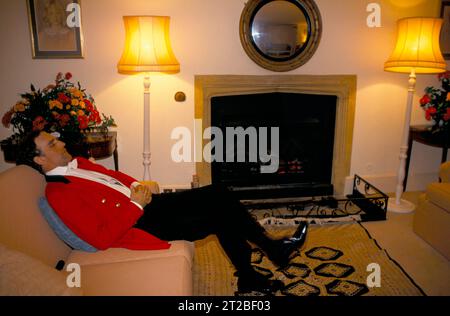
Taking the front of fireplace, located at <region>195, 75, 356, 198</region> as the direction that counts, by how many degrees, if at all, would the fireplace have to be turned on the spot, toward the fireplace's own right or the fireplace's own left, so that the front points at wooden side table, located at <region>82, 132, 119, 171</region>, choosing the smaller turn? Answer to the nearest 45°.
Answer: approximately 45° to the fireplace's own right

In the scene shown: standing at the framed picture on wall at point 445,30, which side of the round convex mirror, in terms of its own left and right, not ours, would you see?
left

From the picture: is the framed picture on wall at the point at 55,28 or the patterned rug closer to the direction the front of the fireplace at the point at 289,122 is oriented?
the patterned rug

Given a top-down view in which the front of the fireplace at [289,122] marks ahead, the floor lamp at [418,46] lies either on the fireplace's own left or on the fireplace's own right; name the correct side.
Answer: on the fireplace's own left

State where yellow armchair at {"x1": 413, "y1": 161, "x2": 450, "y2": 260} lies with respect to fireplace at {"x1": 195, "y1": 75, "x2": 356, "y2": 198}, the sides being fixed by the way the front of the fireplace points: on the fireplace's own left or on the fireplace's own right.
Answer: on the fireplace's own left

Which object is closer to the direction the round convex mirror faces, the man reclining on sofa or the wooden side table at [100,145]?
the man reclining on sofa
